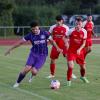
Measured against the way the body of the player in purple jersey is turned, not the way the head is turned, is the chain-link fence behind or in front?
behind
